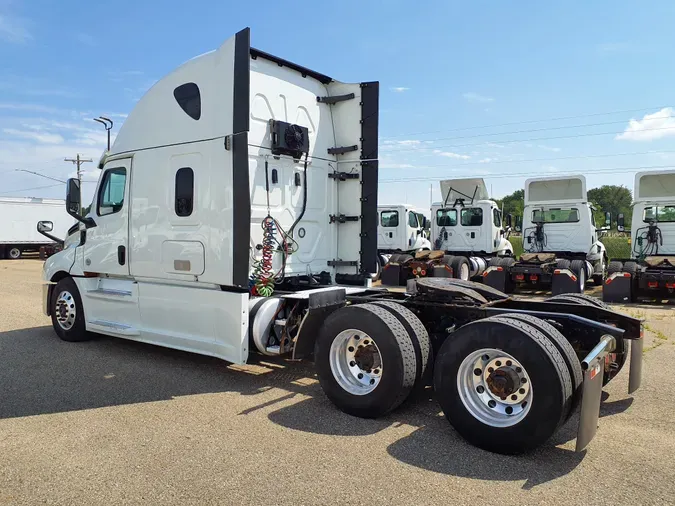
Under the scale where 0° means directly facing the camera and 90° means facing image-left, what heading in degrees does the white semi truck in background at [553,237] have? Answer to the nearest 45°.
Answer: approximately 225°

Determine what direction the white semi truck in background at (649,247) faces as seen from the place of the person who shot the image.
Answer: facing away from the viewer

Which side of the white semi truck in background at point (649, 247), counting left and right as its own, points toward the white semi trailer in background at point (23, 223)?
left

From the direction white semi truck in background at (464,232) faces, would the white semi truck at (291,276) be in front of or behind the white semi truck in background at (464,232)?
behind

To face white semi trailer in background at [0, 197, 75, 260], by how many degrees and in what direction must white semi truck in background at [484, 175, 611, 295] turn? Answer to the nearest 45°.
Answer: approximately 135° to its left

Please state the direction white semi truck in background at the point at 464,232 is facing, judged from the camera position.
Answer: facing away from the viewer and to the right of the viewer

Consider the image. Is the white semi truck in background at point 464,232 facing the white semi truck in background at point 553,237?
no

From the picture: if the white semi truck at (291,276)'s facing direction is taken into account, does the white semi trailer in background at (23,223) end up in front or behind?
in front

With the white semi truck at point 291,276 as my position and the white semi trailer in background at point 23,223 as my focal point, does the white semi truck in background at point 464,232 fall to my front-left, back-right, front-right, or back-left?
front-right

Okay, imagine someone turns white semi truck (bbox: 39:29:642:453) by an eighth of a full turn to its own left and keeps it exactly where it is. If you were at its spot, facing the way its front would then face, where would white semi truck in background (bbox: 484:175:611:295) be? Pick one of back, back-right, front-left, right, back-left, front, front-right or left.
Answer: back-right

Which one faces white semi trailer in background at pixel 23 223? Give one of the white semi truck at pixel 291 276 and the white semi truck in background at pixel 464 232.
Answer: the white semi truck

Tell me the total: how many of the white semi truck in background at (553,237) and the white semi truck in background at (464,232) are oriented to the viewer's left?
0

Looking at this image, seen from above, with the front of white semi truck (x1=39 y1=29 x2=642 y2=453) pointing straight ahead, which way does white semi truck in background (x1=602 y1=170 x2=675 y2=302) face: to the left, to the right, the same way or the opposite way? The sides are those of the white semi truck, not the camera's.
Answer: to the right

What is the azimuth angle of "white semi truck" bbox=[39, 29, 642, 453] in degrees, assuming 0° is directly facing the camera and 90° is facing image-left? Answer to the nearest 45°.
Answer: approximately 135°

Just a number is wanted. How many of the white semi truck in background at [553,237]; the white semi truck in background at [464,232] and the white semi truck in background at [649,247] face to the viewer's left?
0

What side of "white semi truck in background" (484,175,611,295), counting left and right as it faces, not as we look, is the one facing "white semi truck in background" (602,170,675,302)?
right
